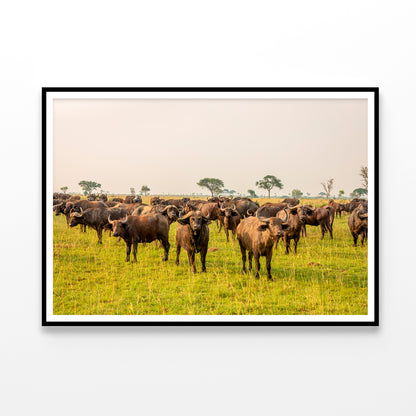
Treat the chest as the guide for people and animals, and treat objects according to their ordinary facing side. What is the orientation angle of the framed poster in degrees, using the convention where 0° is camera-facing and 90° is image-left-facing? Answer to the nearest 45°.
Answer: approximately 0°
